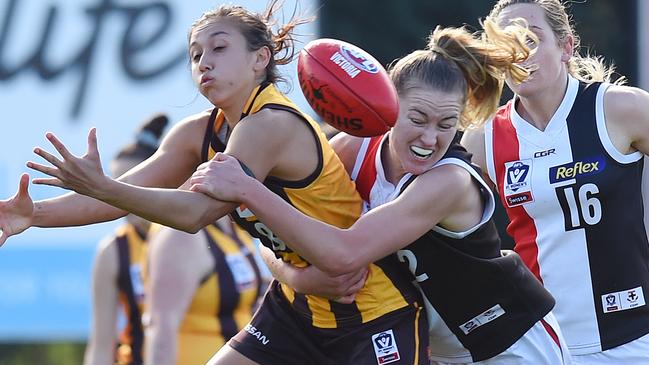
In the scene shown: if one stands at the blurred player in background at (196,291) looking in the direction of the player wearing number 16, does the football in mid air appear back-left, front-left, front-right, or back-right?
front-right

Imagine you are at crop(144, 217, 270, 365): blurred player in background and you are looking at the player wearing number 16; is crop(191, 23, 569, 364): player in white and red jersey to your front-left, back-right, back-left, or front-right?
front-right

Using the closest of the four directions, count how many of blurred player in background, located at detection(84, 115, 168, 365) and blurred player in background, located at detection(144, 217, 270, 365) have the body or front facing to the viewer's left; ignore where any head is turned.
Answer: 0

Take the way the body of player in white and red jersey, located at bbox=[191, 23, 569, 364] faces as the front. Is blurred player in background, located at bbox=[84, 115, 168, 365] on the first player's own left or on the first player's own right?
on the first player's own right

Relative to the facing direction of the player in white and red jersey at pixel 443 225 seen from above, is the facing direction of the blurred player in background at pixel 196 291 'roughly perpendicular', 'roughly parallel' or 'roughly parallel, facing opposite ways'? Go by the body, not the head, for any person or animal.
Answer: roughly perpendicular

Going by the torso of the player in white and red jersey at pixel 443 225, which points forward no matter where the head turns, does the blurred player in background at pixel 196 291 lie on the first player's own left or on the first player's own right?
on the first player's own right

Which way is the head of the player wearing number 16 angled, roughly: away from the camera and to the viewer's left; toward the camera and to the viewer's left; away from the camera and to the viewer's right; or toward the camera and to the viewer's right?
toward the camera and to the viewer's left
